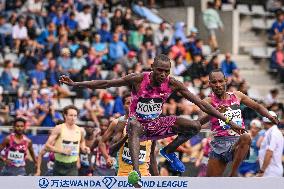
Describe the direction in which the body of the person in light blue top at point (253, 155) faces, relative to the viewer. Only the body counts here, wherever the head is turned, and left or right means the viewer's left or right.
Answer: facing the viewer and to the left of the viewer

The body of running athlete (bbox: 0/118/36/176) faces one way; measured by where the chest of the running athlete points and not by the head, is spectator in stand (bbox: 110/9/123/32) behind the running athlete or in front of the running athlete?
behind

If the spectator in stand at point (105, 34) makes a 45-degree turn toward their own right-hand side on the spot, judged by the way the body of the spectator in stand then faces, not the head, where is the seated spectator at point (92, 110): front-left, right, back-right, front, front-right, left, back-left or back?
front-left

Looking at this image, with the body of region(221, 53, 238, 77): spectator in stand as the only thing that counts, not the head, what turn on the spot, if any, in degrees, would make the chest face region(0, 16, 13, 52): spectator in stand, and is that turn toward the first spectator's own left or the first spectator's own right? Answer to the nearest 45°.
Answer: approximately 90° to the first spectator's own right

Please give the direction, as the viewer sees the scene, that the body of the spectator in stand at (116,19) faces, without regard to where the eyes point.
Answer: toward the camera

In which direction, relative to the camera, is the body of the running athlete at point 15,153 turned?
toward the camera

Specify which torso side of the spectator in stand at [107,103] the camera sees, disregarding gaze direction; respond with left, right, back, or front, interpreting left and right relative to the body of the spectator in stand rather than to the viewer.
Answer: front

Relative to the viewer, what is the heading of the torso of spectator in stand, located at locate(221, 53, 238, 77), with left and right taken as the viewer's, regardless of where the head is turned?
facing the viewer
